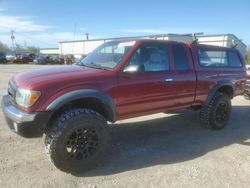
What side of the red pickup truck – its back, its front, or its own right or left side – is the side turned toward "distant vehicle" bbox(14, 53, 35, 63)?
right

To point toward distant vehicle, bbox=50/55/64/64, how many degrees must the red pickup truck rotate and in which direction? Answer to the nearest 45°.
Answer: approximately 135° to its right

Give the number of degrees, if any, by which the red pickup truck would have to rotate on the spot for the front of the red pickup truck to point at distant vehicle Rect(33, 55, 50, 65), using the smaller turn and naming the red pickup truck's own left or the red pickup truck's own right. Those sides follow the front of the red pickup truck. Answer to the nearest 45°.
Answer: approximately 135° to the red pickup truck's own right

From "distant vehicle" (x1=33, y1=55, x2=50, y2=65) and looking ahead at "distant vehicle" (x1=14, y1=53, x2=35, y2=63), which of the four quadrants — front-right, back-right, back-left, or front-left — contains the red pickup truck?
back-left

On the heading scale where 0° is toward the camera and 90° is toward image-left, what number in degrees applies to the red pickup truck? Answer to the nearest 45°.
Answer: approximately 45°
